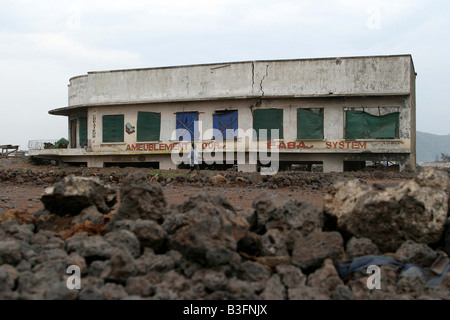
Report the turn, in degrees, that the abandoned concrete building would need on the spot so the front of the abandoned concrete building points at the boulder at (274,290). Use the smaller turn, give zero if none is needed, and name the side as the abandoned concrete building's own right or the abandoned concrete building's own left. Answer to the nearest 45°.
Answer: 0° — it already faces it

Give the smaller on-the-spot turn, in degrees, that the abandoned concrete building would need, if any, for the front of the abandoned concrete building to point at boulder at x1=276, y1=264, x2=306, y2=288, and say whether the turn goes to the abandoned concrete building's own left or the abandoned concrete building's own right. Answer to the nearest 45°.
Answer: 0° — it already faces it

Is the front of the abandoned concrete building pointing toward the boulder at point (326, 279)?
yes

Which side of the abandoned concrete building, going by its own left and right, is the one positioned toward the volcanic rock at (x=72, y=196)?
front

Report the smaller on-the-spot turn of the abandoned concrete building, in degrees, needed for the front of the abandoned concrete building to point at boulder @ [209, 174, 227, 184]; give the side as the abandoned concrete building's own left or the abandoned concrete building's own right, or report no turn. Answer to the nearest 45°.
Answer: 0° — it already faces it

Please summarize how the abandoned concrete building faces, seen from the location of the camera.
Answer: facing the viewer

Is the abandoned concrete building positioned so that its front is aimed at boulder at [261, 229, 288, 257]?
yes

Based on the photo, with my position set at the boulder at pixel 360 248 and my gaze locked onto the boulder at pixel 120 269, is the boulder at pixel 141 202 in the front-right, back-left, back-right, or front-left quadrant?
front-right

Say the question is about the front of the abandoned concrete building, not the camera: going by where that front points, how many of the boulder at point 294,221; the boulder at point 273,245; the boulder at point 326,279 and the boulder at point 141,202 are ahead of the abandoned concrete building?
4

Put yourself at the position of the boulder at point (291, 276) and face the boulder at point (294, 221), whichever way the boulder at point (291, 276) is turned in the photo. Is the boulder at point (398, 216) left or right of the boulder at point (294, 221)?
right

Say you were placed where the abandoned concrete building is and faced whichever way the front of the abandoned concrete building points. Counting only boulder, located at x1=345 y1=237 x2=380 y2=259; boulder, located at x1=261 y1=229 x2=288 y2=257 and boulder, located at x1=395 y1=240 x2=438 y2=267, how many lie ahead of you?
3

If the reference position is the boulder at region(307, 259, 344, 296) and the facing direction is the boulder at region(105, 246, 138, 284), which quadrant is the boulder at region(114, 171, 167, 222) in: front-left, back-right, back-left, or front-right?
front-right

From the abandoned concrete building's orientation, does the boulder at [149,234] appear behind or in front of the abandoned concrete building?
in front

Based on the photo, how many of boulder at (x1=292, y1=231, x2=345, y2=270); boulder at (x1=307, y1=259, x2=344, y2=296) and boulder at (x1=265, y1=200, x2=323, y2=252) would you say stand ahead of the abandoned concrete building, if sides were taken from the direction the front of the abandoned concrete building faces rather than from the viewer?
3

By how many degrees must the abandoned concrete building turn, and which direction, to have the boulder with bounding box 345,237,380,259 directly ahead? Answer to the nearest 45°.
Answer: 0° — it already faces it

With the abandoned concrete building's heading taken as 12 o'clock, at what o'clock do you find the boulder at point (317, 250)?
The boulder is roughly at 12 o'clock from the abandoned concrete building.

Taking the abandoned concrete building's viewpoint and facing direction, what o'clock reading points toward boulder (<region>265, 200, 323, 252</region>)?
The boulder is roughly at 12 o'clock from the abandoned concrete building.

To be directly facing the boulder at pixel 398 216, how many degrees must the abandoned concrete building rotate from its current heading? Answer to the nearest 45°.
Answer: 0° — it already faces it

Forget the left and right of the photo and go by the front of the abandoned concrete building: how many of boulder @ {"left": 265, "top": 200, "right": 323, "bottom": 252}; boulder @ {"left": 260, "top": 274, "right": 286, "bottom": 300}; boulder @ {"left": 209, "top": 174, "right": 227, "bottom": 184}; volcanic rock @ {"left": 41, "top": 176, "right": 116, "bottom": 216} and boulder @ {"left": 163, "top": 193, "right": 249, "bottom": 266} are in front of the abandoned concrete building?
5
